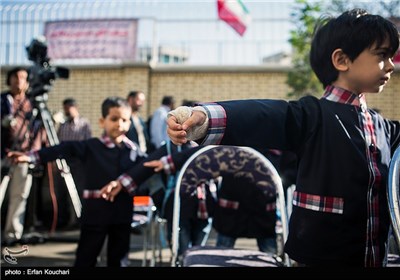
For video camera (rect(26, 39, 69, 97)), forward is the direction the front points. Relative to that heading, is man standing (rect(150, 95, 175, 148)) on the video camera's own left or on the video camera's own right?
on the video camera's own left

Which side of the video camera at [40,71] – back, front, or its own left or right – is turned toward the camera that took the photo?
right
